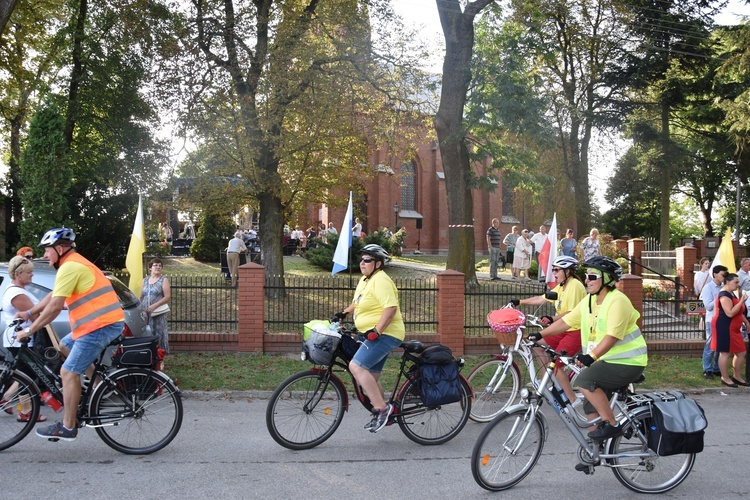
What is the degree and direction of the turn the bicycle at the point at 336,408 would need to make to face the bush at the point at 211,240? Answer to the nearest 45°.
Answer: approximately 90° to its right

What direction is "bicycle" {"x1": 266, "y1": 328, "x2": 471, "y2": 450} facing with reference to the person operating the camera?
facing to the left of the viewer

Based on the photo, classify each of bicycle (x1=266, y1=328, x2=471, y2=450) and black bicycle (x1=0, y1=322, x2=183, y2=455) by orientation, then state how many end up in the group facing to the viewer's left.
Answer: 2

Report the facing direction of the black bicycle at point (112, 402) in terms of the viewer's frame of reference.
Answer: facing to the left of the viewer

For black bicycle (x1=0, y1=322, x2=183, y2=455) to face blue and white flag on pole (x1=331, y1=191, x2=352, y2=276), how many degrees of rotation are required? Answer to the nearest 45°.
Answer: approximately 135° to its right

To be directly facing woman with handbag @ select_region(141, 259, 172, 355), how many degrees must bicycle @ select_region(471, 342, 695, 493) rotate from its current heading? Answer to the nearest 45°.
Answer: approximately 45° to its right

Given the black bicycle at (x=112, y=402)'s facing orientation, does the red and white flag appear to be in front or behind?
behind

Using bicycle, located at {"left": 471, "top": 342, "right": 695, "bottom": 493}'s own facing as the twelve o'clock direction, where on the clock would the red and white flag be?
The red and white flag is roughly at 3 o'clock from the bicycle.

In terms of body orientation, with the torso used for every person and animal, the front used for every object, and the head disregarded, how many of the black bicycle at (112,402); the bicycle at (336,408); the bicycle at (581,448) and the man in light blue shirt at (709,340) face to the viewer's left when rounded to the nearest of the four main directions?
3

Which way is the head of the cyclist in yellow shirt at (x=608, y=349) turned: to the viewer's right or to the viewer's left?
to the viewer's left
